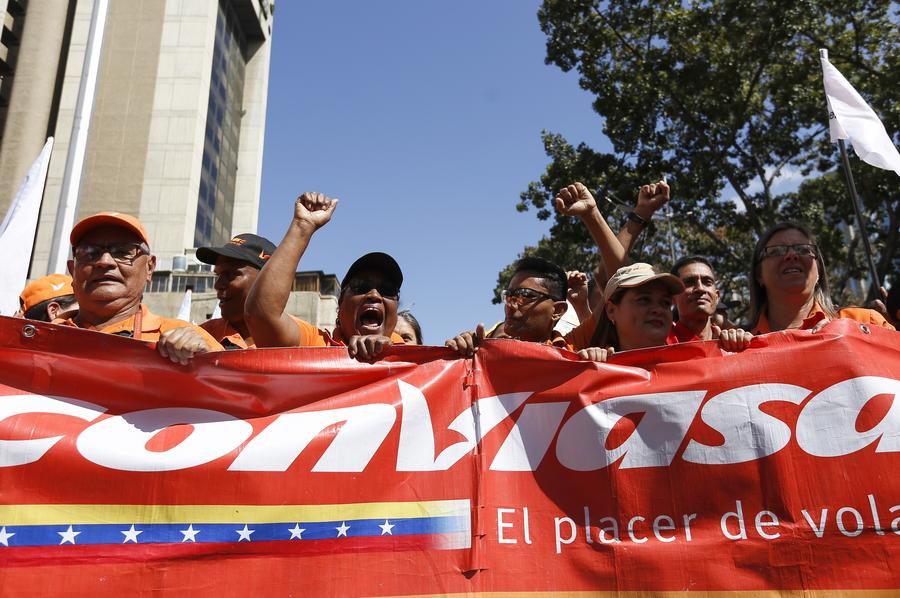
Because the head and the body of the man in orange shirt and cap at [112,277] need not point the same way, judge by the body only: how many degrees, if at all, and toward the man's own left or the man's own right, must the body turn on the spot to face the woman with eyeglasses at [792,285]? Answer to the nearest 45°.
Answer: approximately 90° to the man's own left

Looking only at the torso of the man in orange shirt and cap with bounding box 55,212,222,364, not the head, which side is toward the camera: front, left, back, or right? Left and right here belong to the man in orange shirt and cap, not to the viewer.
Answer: front

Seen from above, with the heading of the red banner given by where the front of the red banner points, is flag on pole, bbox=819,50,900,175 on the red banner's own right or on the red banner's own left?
on the red banner's own left

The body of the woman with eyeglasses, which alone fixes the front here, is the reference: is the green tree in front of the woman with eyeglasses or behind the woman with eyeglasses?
behind

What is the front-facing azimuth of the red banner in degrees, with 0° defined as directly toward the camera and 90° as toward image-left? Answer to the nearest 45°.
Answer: approximately 0°

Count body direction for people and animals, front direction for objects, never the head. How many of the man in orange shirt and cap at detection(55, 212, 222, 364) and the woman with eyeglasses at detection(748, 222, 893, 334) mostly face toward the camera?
2

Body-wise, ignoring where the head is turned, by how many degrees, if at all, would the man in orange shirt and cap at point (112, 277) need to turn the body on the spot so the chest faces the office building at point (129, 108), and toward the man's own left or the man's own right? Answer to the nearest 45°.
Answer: approximately 180°

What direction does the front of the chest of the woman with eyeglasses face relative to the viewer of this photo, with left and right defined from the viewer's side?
facing the viewer

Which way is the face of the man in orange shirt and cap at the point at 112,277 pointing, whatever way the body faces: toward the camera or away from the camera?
toward the camera

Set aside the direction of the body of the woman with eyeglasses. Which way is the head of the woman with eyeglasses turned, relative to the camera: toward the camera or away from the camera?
toward the camera

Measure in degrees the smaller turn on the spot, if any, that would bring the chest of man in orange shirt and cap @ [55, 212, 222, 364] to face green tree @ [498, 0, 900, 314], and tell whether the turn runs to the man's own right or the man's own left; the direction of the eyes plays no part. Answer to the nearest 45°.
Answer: approximately 135° to the man's own left
